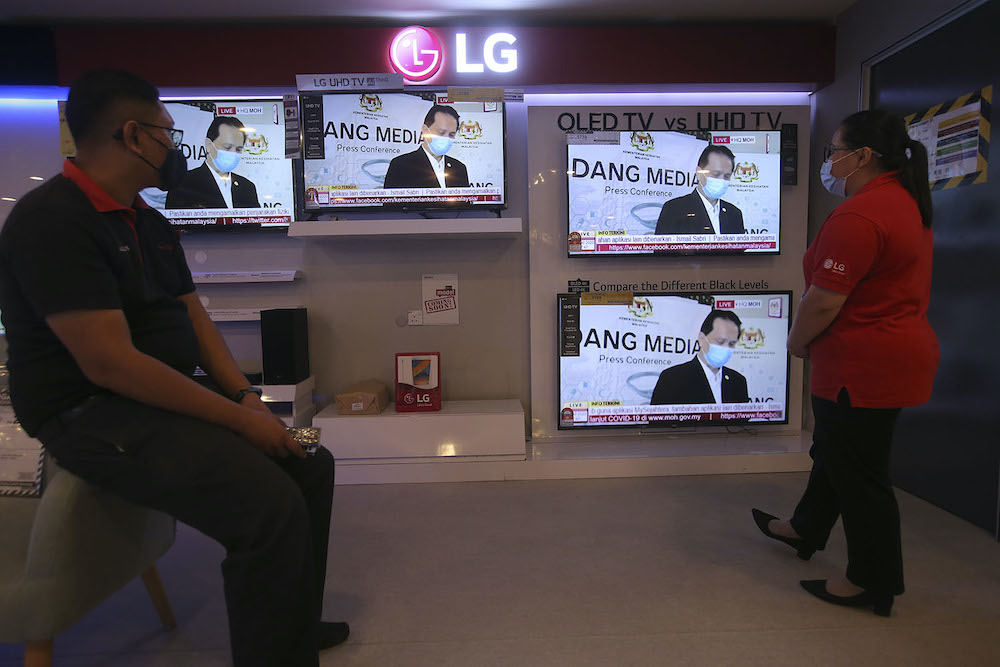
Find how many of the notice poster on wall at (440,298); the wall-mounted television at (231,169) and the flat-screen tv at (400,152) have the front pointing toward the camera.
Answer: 3

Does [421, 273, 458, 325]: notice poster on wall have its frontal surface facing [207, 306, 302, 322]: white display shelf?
no

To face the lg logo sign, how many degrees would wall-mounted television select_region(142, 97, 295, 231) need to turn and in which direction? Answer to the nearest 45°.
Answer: approximately 45° to its left

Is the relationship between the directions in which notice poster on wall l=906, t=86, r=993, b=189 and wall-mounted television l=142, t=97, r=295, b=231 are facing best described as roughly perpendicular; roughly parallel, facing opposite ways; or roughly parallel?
roughly perpendicular

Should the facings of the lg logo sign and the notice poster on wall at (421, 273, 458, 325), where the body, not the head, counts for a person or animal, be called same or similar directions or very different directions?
same or similar directions

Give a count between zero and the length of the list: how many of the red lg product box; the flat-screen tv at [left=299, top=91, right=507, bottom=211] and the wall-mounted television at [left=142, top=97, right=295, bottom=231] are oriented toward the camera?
3

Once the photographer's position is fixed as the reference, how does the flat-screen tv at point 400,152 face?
facing the viewer

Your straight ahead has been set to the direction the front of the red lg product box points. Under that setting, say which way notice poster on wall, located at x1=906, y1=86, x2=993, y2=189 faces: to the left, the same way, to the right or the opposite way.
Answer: to the right

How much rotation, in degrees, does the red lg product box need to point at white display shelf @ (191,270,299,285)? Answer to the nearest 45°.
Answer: approximately 90° to its right

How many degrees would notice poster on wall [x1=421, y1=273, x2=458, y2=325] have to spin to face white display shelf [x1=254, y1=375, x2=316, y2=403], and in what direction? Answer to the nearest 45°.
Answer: approximately 90° to its right

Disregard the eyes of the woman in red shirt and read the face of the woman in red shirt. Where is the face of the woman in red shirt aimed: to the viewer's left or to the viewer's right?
to the viewer's left

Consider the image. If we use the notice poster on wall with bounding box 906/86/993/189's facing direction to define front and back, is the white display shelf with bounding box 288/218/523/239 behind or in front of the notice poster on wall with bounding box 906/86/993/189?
in front

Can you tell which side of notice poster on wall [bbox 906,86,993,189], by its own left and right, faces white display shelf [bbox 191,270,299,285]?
front

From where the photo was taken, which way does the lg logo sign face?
toward the camera

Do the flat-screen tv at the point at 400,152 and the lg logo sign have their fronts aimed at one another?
no

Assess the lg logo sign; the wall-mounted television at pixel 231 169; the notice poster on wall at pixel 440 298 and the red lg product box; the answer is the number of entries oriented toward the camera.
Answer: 4

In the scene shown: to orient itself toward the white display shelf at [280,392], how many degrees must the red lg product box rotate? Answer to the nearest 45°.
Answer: approximately 90° to its right

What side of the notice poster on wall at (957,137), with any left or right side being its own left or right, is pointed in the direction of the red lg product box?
front

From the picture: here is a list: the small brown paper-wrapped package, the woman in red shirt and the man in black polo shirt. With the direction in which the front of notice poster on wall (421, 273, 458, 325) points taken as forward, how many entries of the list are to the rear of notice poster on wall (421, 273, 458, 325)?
0

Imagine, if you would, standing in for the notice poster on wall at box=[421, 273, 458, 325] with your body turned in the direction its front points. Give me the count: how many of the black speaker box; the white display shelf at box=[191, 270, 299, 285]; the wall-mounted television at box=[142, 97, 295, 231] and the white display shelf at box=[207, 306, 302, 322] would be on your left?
0
